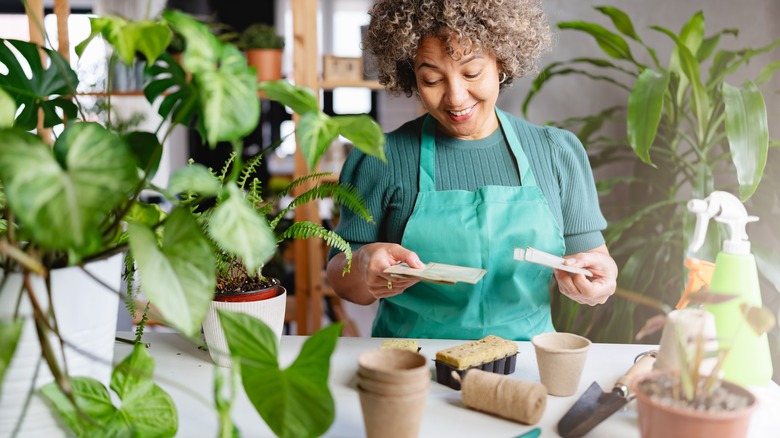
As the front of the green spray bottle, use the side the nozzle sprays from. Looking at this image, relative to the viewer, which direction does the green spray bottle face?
to the viewer's left

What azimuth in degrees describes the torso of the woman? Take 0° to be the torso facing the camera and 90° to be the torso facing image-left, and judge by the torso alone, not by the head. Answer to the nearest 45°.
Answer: approximately 0°

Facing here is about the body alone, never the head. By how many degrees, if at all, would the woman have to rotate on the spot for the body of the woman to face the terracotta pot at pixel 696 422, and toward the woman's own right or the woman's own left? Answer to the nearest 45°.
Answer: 0° — they already face it

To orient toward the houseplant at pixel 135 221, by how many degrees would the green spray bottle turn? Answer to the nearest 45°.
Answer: approximately 45° to its left

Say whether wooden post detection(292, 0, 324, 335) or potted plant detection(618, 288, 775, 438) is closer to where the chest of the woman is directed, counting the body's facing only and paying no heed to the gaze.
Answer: the potted plant

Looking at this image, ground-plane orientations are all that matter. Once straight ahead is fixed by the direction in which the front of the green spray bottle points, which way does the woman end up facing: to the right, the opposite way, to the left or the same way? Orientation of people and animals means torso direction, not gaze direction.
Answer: to the left

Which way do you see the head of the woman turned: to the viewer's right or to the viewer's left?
to the viewer's left

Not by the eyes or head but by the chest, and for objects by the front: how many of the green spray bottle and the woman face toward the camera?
1

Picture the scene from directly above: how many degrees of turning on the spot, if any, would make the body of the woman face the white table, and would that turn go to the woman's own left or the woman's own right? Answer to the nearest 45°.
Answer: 0° — they already face it

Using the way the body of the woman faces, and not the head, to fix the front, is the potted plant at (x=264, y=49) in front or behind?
behind

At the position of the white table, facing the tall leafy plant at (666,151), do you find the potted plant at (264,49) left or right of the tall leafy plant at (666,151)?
left
